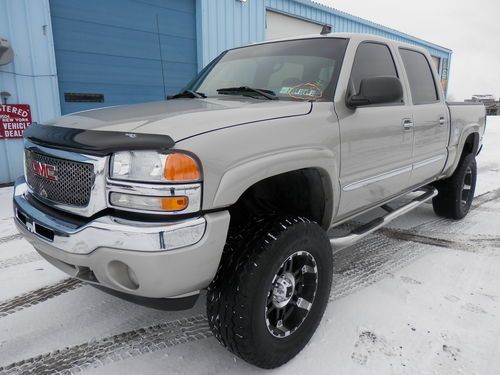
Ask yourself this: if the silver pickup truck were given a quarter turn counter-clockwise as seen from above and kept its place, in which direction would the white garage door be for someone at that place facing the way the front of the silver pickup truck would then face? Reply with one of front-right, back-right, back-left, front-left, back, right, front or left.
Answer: back-left

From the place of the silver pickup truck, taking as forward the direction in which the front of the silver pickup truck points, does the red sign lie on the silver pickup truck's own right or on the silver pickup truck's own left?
on the silver pickup truck's own right

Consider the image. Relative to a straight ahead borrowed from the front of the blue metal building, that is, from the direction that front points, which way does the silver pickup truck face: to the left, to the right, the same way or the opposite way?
to the right

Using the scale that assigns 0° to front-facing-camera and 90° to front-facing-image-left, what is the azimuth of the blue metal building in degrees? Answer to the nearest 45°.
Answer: approximately 315°

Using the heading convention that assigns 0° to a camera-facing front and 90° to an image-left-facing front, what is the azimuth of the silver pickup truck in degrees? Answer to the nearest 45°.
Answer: approximately 45°
